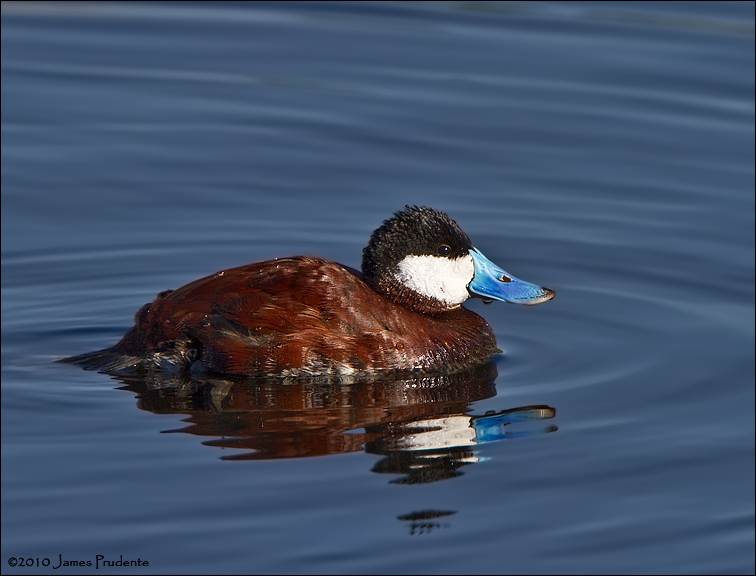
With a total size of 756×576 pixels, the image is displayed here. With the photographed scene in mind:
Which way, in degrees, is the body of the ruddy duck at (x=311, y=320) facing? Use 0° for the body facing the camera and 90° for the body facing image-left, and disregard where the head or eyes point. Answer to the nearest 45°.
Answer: approximately 270°
